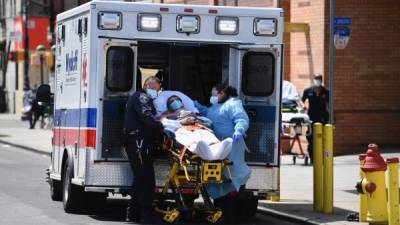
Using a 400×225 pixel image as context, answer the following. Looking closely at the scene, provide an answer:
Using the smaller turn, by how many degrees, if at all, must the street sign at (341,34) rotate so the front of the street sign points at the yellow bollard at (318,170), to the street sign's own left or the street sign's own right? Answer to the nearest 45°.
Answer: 0° — it already faces it

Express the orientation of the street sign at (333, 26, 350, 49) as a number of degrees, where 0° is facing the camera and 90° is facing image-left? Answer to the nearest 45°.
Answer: approximately 0°

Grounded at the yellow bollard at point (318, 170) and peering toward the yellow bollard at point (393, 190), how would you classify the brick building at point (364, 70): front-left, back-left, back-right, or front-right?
back-left

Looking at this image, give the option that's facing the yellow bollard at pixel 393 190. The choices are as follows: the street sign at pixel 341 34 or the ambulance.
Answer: the street sign

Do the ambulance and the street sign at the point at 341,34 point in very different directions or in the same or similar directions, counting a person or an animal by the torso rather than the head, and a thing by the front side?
very different directions

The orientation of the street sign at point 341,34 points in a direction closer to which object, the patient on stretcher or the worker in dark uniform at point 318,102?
the patient on stretcher

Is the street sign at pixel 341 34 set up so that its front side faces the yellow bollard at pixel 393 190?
yes

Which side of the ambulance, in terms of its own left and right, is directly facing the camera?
back

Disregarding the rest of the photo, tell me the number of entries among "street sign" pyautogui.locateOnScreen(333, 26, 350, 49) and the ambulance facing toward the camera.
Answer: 1
